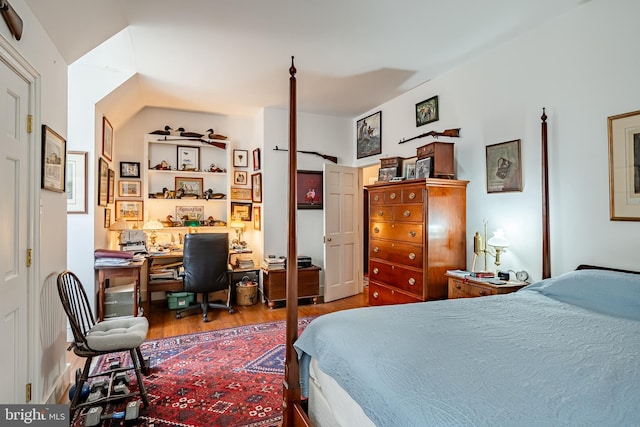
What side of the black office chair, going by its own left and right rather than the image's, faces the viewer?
back

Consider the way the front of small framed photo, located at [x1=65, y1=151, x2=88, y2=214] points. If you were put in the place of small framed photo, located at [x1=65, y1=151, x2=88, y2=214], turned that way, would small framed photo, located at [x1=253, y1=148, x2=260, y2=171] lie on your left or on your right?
on your left

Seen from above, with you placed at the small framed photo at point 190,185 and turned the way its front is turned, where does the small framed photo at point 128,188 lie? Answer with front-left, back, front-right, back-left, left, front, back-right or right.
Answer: right

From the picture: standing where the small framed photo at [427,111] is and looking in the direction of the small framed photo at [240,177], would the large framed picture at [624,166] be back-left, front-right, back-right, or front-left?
back-left

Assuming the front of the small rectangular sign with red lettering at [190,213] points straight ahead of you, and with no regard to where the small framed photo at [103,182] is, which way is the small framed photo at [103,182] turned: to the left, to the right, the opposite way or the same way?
to the left

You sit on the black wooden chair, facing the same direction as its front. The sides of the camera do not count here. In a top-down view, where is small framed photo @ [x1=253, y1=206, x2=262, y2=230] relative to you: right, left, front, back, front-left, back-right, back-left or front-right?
front-left

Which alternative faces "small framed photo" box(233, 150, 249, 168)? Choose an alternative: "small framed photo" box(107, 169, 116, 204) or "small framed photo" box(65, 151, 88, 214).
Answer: "small framed photo" box(107, 169, 116, 204)

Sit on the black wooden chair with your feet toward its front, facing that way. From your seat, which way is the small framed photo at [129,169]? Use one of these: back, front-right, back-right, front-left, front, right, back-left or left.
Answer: left

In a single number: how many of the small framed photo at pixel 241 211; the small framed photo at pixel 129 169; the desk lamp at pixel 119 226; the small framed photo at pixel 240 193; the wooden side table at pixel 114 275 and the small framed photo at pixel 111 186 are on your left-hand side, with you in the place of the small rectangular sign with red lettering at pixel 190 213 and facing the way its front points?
2

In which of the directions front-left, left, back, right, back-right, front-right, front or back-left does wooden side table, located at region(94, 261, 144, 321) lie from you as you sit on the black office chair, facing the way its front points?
left

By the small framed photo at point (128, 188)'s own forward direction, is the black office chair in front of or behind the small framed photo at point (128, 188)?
in front

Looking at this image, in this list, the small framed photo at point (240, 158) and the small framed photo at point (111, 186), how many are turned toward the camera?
1

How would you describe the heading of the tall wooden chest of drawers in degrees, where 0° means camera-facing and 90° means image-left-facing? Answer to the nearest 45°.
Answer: approximately 45°

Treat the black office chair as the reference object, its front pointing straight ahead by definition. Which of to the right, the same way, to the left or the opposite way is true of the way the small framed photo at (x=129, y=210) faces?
the opposite way
